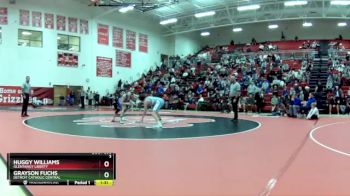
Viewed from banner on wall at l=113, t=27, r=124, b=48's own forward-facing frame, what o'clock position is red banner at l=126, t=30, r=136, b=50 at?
The red banner is roughly at 9 o'clock from the banner on wall.

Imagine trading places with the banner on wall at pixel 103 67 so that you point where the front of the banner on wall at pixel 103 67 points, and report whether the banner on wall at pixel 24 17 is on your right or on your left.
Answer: on your right

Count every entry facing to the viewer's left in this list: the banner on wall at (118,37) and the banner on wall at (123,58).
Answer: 0

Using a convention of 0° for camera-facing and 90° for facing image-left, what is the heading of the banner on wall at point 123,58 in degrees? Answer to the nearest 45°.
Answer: approximately 315°

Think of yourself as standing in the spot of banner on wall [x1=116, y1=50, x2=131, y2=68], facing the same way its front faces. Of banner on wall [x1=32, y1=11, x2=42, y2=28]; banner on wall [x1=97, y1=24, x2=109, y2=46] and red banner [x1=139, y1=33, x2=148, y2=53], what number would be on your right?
2

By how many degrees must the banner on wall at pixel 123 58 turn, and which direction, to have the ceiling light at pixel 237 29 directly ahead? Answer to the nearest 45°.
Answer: approximately 45° to its left

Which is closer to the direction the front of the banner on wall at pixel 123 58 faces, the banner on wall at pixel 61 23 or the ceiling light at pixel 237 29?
the ceiling light

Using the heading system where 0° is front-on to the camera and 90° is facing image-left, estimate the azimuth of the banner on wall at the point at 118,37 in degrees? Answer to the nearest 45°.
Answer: approximately 315°

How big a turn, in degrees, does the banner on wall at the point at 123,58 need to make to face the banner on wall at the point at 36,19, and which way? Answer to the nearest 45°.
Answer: approximately 90° to its right

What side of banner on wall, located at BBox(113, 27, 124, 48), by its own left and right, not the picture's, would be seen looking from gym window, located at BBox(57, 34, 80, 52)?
right

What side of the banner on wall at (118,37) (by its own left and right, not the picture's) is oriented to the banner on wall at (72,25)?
right

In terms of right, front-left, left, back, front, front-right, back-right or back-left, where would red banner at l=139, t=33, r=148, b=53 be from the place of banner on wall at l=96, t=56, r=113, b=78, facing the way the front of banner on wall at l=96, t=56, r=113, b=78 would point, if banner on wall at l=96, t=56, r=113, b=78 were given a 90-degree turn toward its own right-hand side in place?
back

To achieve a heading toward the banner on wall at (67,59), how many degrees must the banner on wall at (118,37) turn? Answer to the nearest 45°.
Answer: approximately 90° to its right

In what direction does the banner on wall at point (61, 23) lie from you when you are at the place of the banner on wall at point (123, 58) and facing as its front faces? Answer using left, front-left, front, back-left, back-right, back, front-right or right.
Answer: right
